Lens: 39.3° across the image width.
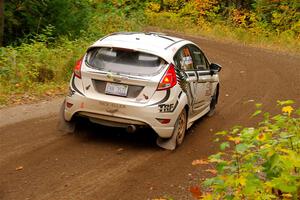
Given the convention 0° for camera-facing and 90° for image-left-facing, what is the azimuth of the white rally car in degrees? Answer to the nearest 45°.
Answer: approximately 225°
